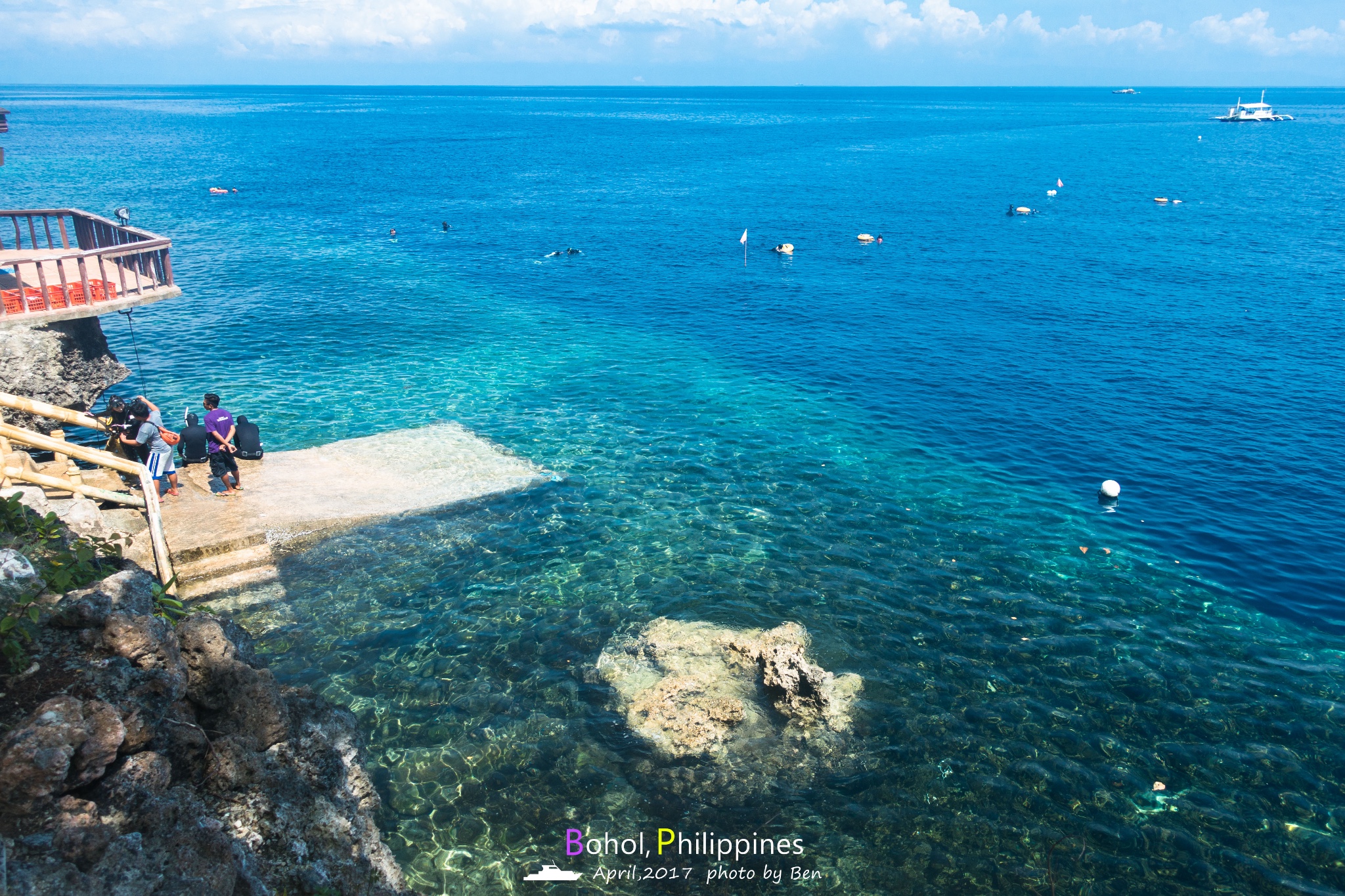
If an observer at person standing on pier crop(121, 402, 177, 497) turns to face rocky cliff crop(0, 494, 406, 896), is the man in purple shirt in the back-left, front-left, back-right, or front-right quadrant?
front-left

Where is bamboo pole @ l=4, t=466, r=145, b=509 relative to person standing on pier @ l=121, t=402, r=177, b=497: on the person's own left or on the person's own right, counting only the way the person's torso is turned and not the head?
on the person's own left

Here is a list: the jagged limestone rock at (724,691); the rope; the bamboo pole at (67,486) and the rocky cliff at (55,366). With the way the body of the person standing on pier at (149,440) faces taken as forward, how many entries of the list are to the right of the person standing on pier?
2

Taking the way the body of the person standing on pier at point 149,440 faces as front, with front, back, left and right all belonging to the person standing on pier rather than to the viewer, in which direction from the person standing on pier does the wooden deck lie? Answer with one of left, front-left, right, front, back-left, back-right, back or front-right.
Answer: right

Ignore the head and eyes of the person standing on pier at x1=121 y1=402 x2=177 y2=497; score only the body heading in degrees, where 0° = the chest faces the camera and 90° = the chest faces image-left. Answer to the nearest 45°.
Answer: approximately 90°

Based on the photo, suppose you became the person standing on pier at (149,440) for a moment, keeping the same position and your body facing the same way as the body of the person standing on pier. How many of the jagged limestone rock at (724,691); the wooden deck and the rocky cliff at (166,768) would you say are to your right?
1

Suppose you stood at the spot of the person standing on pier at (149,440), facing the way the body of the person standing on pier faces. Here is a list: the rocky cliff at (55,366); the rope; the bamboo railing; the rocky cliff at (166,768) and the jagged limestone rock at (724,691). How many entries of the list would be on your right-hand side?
2

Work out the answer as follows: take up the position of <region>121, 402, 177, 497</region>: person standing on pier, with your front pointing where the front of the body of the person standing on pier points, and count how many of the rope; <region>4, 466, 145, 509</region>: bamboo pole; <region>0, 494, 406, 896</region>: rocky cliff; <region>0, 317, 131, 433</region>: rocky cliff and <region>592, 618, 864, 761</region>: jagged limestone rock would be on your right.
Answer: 2

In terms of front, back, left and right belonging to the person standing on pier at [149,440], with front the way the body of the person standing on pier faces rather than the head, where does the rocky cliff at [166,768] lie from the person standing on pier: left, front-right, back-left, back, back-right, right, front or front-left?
left

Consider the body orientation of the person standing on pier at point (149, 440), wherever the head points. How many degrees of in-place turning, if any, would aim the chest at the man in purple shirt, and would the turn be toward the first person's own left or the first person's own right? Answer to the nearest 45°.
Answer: approximately 135° to the first person's own right

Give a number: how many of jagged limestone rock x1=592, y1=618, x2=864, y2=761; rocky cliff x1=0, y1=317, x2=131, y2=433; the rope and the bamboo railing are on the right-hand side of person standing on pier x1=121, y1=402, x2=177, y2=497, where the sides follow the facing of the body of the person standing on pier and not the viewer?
2

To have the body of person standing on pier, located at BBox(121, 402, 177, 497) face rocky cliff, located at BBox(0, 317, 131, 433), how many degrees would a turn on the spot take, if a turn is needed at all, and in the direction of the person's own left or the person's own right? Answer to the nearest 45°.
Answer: approximately 90° to the person's own right

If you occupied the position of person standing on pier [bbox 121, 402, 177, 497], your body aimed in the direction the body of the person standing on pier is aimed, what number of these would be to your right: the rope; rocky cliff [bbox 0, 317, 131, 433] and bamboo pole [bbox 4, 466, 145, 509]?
2
